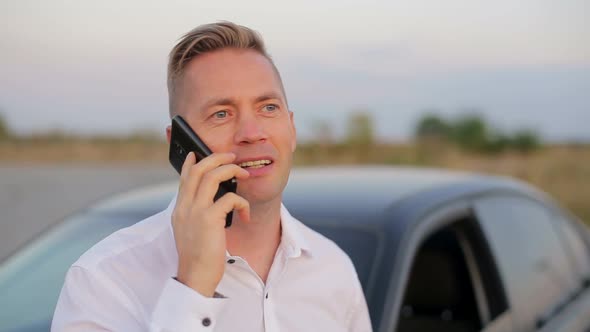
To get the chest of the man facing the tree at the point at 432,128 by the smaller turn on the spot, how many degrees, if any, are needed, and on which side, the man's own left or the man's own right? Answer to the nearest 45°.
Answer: approximately 135° to the man's own left

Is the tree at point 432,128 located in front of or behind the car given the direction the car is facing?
behind

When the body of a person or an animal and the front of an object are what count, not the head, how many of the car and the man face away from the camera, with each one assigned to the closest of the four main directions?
0

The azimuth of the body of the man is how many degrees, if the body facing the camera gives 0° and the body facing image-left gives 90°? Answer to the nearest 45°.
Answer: approximately 315°

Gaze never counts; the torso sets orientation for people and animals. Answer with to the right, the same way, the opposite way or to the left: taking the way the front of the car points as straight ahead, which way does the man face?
to the left

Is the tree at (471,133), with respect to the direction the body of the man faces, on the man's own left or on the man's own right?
on the man's own left

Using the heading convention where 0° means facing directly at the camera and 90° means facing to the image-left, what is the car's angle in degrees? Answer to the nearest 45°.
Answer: approximately 45°

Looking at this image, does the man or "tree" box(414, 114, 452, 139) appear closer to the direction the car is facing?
the man
